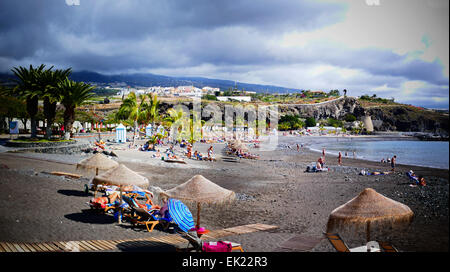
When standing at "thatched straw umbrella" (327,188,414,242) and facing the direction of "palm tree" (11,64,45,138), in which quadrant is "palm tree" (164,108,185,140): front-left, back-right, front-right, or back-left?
front-right

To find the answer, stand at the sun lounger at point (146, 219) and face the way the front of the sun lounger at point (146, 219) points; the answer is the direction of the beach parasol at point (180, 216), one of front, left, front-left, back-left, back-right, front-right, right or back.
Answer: front-right

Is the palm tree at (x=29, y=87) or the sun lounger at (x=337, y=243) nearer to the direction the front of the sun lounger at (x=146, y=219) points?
the sun lounger

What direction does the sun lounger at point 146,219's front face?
to the viewer's right

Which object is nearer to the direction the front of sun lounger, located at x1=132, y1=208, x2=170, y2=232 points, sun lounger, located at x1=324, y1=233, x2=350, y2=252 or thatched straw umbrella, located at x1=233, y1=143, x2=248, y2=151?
the sun lounger

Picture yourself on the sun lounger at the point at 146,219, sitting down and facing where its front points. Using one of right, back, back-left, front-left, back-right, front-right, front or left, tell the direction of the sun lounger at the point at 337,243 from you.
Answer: front-right

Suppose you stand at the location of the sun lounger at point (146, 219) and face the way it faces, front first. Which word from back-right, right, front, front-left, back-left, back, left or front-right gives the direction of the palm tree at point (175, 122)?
left

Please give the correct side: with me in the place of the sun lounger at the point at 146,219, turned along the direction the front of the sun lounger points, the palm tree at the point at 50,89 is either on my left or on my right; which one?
on my left

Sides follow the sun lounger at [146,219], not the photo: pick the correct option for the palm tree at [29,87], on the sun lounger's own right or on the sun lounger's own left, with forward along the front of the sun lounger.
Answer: on the sun lounger's own left

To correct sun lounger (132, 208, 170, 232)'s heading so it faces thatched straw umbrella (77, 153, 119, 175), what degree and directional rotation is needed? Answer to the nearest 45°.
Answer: approximately 135° to its left

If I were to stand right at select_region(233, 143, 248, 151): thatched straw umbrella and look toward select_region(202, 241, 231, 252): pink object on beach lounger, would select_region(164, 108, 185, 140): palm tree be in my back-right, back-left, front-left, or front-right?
back-right

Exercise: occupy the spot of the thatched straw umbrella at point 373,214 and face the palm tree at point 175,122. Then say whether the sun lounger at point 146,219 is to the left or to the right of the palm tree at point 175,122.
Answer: left

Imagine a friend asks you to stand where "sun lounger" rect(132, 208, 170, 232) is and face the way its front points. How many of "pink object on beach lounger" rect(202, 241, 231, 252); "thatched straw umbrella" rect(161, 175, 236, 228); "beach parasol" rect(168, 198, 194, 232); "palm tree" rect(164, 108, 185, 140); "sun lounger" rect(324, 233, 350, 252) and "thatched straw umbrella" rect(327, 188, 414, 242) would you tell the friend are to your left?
1
